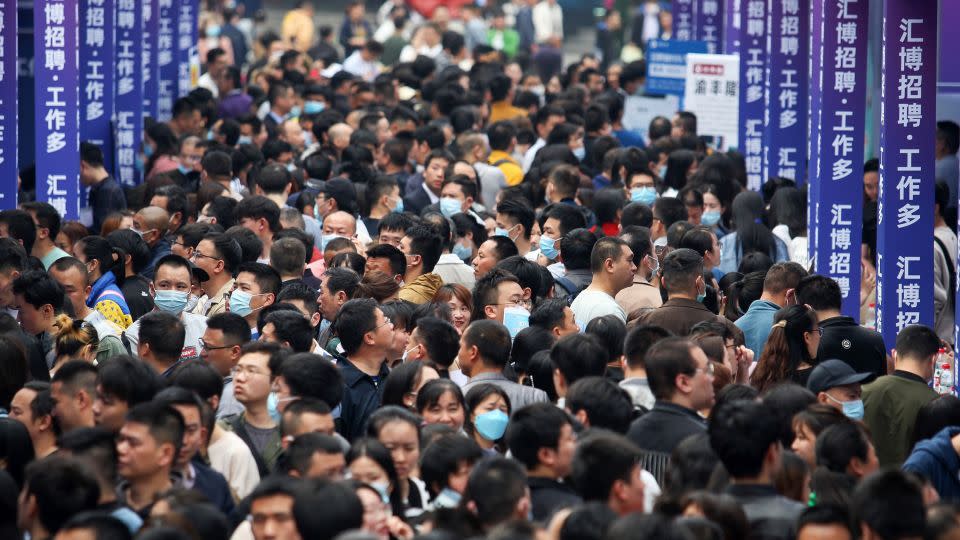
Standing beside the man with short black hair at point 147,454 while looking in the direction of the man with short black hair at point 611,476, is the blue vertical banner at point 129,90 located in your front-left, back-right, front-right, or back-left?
back-left

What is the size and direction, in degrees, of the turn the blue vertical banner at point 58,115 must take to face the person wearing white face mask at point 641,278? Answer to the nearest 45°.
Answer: approximately 45° to its left

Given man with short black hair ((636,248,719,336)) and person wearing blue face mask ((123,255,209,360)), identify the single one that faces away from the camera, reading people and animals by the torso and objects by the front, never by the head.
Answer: the man with short black hair

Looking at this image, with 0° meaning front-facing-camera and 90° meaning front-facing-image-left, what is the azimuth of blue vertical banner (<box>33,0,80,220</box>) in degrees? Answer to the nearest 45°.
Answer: approximately 0°

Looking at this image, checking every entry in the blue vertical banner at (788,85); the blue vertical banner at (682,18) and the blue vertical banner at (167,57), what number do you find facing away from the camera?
0

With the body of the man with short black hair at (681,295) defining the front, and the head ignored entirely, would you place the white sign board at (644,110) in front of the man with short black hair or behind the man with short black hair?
in front

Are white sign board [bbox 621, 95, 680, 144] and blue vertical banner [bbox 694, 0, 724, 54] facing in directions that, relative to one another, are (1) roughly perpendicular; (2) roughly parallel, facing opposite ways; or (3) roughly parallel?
roughly parallel

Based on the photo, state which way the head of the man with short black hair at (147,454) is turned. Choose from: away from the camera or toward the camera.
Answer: toward the camera

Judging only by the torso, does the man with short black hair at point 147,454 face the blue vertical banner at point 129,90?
no

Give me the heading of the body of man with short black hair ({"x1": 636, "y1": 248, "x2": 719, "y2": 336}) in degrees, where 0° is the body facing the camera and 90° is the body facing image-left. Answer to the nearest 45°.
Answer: approximately 180°

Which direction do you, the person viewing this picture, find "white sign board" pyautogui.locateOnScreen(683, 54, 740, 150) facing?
facing the viewer

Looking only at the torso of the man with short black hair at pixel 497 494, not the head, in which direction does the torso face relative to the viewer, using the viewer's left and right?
facing away from the viewer

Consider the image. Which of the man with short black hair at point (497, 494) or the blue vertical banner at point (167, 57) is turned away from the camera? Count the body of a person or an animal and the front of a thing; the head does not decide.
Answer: the man with short black hair

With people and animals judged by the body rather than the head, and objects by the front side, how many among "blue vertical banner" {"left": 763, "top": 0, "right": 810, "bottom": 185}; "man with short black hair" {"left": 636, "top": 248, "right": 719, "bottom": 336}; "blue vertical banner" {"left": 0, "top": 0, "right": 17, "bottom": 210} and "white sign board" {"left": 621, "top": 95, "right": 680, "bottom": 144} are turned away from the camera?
1

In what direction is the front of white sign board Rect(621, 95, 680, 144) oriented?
toward the camera
